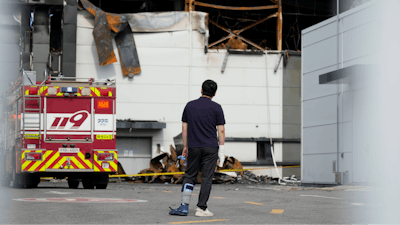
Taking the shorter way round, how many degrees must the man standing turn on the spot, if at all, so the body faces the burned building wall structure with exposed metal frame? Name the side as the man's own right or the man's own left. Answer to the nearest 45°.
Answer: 0° — they already face it

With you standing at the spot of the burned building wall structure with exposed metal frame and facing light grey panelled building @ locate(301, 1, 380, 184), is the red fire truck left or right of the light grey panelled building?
right

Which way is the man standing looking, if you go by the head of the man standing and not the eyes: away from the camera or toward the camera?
away from the camera

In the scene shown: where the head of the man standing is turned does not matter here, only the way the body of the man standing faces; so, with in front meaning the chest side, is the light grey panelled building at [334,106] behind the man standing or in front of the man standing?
in front

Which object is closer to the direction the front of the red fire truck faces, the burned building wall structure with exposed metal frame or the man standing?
the burned building wall structure with exposed metal frame

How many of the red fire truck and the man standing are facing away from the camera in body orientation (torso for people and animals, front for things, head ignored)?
2

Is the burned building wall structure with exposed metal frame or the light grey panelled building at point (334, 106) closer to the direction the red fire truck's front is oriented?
the burned building wall structure with exposed metal frame

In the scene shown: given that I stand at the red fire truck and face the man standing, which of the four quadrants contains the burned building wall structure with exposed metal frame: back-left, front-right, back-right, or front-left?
back-left

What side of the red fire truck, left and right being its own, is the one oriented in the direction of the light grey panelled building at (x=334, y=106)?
right

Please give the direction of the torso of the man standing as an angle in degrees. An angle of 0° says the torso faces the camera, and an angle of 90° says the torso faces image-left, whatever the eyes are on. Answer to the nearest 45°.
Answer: approximately 180°

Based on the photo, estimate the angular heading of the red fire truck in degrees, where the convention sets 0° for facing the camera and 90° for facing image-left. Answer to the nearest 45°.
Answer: approximately 180°

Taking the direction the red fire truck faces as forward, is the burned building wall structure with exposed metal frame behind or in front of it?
in front
